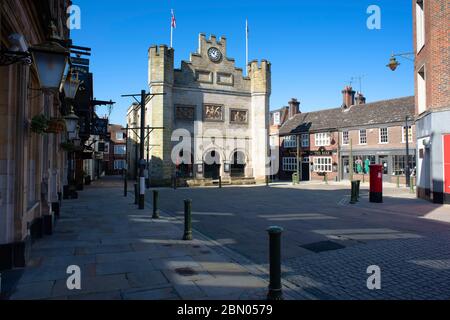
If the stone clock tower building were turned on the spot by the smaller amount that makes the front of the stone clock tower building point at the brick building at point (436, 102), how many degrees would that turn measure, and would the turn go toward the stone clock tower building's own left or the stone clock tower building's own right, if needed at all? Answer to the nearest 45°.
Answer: approximately 45° to the stone clock tower building's own left

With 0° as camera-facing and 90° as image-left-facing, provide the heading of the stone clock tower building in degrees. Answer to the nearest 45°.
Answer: approximately 0°

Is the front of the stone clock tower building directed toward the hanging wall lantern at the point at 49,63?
yes

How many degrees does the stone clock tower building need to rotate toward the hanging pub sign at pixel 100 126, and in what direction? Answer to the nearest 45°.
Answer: approximately 45° to its right

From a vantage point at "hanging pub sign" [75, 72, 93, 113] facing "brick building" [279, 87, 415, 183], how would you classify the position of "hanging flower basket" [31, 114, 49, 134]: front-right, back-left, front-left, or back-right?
back-right

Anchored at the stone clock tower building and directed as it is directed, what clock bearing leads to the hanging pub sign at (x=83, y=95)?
The hanging pub sign is roughly at 1 o'clock from the stone clock tower building.

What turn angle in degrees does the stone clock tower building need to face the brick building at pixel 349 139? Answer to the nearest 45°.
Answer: approximately 90° to its left

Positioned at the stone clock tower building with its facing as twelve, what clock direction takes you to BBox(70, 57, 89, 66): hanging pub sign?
The hanging pub sign is roughly at 1 o'clock from the stone clock tower building.

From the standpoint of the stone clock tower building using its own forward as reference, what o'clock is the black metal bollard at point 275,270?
The black metal bollard is roughly at 12 o'clock from the stone clock tower building.
